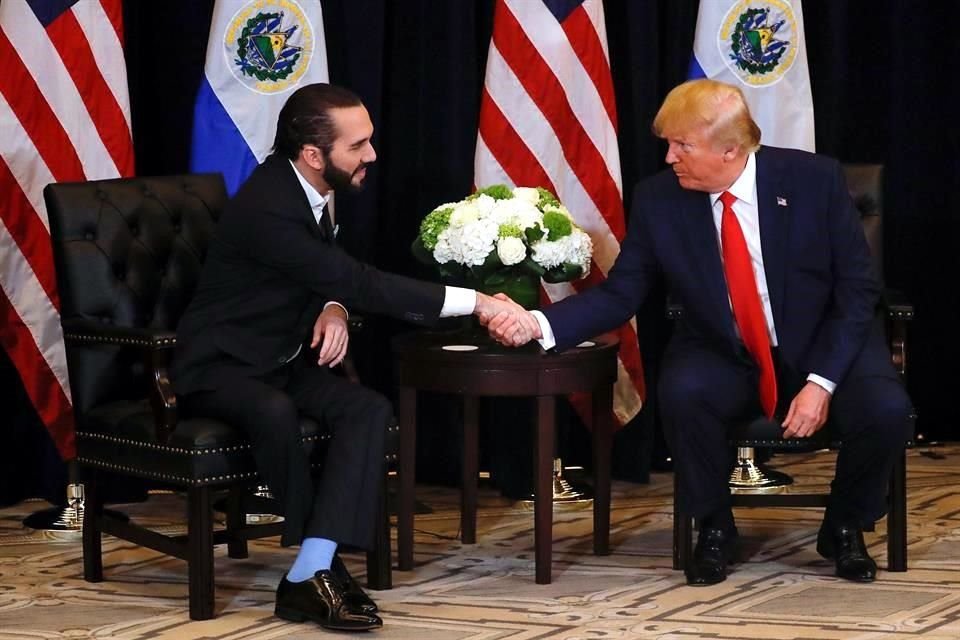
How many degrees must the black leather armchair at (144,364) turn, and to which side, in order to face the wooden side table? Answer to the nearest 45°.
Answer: approximately 45° to its left

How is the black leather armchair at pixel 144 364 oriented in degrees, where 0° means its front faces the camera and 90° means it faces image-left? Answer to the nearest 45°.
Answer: approximately 315°

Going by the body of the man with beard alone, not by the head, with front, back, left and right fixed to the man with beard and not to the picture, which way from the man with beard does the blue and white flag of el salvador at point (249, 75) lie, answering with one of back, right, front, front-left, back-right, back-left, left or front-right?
back-left

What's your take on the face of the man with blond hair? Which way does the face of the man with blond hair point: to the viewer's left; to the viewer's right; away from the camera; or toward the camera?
to the viewer's left

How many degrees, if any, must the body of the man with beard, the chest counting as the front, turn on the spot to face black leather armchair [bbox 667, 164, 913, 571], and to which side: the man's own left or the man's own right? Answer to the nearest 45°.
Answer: approximately 45° to the man's own left

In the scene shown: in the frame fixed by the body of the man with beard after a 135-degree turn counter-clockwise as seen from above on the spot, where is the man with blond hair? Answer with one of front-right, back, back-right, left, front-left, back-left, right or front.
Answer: right

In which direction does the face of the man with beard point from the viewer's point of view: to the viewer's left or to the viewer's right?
to the viewer's right

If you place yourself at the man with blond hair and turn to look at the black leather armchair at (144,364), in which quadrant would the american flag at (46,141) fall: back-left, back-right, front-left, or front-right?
front-right

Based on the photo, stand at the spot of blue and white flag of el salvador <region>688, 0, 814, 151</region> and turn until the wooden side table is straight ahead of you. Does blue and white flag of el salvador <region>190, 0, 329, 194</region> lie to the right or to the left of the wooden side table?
right

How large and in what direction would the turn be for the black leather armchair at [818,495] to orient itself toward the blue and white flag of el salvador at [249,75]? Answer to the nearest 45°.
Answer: approximately 90° to its right

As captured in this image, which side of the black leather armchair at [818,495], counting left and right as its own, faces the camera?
front

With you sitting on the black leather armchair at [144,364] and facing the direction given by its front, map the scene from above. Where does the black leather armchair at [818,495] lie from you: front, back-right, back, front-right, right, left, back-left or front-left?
front-left

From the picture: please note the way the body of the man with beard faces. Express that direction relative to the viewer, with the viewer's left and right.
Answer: facing the viewer and to the right of the viewer

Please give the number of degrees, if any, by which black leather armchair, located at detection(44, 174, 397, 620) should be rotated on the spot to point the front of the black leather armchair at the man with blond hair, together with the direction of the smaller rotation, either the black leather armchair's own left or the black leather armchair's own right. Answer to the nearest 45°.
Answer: approximately 45° to the black leather armchair's own left
